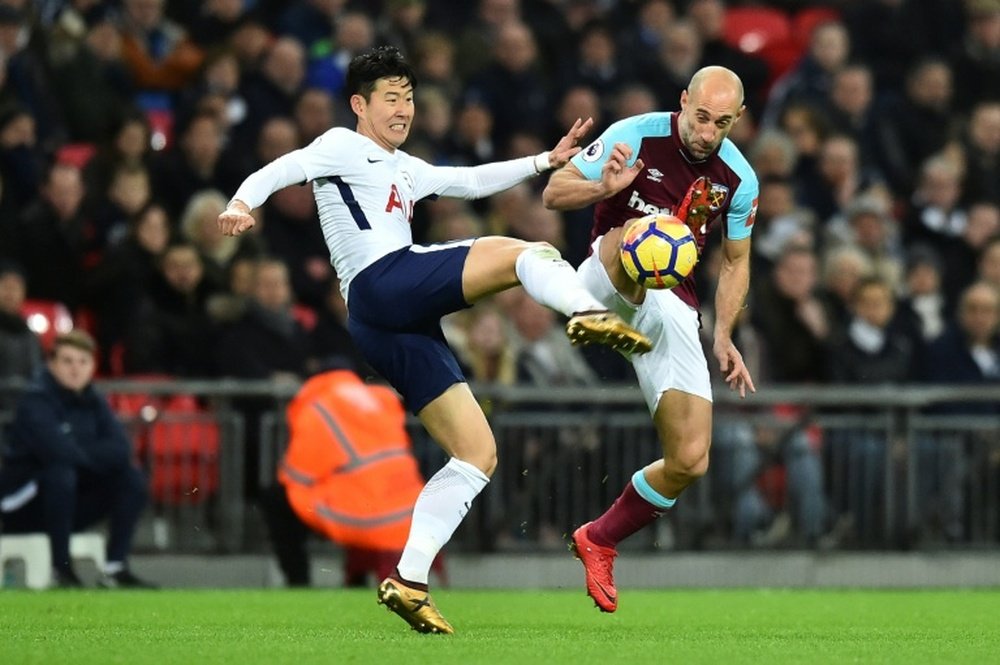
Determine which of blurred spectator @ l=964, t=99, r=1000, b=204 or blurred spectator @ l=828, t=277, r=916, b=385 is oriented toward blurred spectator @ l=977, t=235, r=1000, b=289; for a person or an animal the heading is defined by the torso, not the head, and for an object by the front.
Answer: blurred spectator @ l=964, t=99, r=1000, b=204

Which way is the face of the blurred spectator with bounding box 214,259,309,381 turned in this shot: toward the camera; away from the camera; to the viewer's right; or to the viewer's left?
toward the camera

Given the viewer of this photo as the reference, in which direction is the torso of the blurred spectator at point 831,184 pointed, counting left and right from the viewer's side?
facing the viewer

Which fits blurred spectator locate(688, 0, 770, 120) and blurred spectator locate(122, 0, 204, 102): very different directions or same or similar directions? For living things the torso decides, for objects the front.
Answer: same or similar directions

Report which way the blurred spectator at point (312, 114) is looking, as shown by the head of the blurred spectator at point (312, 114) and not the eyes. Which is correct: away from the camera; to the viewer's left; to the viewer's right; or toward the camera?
toward the camera

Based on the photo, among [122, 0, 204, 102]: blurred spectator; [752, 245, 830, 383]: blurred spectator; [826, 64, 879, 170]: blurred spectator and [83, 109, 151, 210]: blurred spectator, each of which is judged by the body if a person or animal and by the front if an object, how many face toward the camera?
4

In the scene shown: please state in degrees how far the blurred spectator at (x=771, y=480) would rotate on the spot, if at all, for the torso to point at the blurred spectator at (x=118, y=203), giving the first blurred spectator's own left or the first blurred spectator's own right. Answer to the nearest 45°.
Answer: approximately 90° to the first blurred spectator's own right

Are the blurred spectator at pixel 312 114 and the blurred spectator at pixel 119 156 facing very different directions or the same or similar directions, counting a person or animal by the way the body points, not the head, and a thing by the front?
same or similar directions

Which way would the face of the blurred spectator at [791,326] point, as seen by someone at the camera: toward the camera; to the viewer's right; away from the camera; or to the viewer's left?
toward the camera

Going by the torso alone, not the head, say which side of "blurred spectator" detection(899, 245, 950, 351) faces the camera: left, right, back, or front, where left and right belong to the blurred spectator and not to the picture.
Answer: front

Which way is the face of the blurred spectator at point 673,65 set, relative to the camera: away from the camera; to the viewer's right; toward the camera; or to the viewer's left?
toward the camera

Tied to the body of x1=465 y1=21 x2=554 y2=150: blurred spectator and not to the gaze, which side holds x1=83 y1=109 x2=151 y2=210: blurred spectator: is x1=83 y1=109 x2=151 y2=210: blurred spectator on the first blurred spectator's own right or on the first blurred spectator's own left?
on the first blurred spectator's own right

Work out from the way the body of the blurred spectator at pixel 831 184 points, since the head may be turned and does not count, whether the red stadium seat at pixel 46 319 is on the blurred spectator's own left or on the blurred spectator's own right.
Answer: on the blurred spectator's own right

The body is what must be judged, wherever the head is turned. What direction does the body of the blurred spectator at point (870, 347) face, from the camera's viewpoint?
toward the camera
